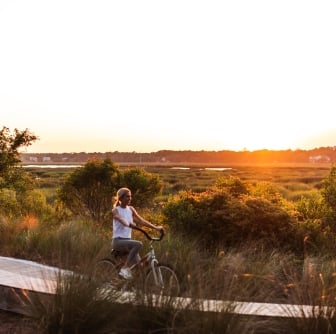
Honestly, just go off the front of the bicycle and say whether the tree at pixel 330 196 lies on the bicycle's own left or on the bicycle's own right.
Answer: on the bicycle's own left

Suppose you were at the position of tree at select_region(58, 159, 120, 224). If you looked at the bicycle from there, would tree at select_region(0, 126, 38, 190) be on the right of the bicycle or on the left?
right

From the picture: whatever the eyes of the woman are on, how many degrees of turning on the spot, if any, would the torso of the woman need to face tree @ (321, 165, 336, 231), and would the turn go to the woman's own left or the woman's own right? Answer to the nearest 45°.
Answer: approximately 90° to the woman's own left

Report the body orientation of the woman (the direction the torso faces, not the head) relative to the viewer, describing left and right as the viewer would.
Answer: facing the viewer and to the right of the viewer

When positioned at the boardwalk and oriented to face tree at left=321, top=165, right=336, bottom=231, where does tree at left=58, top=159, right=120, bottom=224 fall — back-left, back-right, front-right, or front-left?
front-left

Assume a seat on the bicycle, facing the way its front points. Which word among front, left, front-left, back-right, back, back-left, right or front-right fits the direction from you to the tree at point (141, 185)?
back-left

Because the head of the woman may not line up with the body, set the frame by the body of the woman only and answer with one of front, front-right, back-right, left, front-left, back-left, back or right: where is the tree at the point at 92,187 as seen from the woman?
back-left

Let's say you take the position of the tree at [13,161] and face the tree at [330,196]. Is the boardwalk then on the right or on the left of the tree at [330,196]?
right

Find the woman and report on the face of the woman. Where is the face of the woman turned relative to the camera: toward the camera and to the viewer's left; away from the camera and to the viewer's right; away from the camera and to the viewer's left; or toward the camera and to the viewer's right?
toward the camera and to the viewer's right
